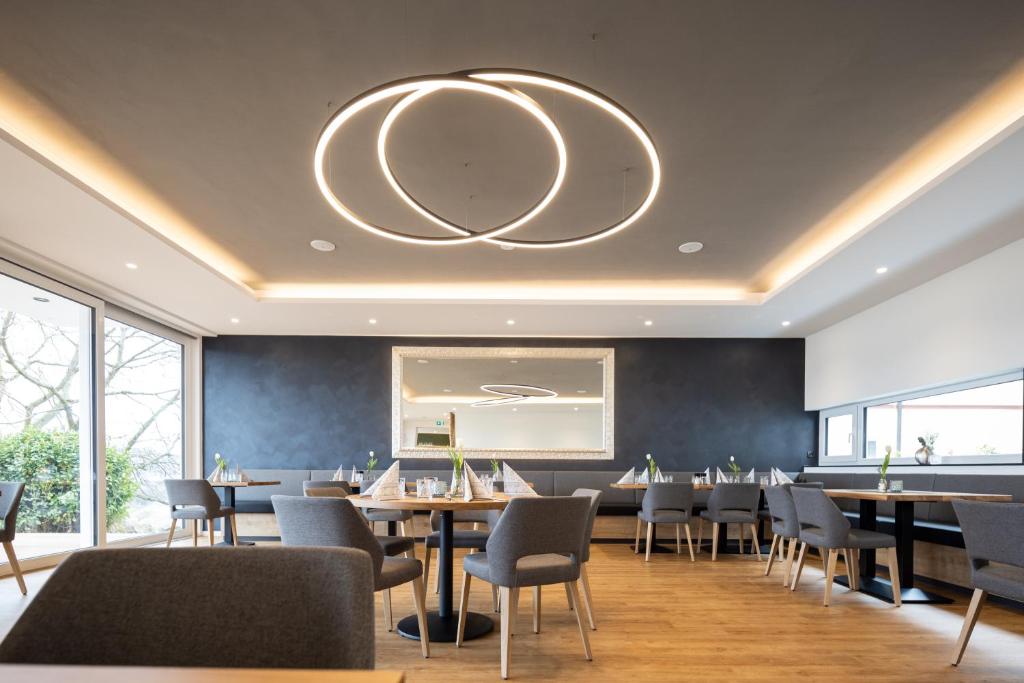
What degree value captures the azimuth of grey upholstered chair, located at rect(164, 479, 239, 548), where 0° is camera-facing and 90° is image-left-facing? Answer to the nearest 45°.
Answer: approximately 225°

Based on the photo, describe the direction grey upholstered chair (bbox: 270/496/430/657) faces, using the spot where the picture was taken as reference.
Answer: facing away from the viewer and to the right of the viewer

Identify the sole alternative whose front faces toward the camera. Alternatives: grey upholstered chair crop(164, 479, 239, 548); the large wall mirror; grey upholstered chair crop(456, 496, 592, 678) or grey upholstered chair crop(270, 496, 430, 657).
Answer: the large wall mirror

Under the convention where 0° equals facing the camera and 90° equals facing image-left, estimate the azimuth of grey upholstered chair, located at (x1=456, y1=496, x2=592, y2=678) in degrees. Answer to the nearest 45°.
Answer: approximately 135°
